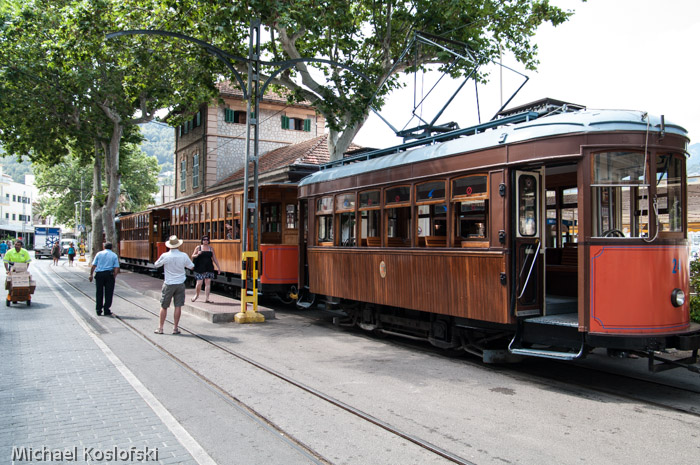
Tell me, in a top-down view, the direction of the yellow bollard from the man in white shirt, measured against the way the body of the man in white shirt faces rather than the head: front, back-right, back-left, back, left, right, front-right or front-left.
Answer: front-right

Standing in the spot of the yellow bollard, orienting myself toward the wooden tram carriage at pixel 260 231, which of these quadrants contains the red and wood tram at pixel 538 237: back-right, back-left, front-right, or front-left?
back-right

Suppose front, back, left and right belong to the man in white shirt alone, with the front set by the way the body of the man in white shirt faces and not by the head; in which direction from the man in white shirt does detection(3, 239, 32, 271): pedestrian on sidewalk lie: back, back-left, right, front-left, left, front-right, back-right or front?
front-left

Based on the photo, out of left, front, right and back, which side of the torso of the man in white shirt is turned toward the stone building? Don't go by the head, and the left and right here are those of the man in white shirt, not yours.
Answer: front

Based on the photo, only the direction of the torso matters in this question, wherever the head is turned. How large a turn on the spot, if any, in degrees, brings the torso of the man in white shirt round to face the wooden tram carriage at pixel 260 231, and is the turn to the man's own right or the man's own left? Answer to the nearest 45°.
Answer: approximately 45° to the man's own right

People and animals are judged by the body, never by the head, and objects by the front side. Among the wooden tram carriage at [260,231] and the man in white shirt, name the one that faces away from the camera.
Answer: the man in white shirt

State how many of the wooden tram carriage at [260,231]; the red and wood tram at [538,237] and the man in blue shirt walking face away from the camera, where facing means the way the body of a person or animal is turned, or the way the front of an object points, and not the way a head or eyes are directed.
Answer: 1

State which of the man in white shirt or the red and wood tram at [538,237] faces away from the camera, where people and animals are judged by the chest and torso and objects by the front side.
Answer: the man in white shirt

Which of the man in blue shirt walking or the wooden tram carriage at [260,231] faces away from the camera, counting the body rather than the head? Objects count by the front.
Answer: the man in blue shirt walking

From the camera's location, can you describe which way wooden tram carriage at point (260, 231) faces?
facing the viewer and to the right of the viewer

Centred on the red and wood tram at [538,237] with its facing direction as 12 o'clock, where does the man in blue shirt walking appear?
The man in blue shirt walking is roughly at 5 o'clock from the red and wood tram.

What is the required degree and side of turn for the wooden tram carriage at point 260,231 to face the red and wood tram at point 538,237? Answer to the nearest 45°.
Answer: approximately 45° to its right

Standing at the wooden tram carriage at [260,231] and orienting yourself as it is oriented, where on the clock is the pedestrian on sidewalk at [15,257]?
The pedestrian on sidewalk is roughly at 5 o'clock from the wooden tram carriage.

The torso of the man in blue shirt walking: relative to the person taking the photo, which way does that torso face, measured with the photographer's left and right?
facing away from the viewer

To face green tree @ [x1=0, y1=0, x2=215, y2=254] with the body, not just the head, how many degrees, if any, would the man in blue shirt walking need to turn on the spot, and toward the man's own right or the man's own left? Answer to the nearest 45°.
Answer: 0° — they already face it

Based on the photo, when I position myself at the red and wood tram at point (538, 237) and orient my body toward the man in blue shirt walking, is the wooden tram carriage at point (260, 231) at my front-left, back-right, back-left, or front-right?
front-right

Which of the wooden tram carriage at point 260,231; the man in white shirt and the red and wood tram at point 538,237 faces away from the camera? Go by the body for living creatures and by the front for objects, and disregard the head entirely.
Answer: the man in white shirt

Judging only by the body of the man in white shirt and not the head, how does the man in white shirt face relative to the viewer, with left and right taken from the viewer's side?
facing away from the viewer

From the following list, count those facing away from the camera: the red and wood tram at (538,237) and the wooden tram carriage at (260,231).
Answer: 0
